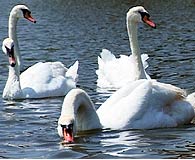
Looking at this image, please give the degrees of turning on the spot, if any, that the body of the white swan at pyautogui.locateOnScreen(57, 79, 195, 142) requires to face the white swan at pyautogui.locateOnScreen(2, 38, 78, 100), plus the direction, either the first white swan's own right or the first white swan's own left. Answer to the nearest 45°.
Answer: approximately 90° to the first white swan's own right

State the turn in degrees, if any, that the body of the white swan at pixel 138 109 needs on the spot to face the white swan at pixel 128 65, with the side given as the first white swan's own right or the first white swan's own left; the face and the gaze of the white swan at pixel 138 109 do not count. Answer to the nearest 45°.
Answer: approximately 135° to the first white swan's own right

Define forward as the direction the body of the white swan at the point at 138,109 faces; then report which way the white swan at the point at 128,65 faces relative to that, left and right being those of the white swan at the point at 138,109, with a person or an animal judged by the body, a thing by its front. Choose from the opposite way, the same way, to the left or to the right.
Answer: to the left

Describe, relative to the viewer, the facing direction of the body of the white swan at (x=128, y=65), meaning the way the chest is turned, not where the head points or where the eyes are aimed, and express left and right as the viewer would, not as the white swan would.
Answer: facing the viewer and to the right of the viewer

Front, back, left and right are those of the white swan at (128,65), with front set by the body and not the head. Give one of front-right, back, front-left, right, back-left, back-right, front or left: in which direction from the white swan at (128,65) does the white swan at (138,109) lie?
front-right

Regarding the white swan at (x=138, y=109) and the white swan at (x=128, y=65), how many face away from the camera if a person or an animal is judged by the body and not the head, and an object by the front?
0

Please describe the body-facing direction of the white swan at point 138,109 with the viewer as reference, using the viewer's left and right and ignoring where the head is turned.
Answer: facing the viewer and to the left of the viewer

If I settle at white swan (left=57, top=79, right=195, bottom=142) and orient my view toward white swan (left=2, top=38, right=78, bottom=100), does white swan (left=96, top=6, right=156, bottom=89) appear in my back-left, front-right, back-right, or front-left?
front-right

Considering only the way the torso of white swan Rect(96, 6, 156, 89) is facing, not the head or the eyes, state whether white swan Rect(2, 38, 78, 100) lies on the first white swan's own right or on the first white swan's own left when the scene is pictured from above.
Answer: on the first white swan's own right
